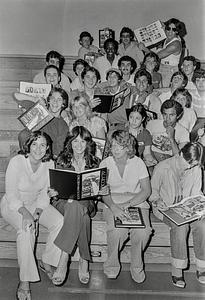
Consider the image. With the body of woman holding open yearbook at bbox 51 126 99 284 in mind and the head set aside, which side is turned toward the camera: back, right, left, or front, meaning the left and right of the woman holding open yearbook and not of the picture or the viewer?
front

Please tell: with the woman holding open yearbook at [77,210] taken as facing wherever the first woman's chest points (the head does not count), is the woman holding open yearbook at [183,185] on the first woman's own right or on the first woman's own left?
on the first woman's own left

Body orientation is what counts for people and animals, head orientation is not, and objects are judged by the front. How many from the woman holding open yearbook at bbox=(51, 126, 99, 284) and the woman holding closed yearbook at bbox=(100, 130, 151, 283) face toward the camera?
2

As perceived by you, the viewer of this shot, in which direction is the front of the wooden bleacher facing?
facing the viewer

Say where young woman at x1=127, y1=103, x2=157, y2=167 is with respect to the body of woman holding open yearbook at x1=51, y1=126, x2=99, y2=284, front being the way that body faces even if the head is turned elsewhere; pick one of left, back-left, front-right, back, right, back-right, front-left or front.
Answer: back-left

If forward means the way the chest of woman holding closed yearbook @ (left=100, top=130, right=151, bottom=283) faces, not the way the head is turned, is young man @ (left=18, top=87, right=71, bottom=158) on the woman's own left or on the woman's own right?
on the woman's own right

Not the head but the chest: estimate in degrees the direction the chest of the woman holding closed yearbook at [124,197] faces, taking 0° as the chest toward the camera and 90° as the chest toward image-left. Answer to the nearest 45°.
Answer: approximately 0°
